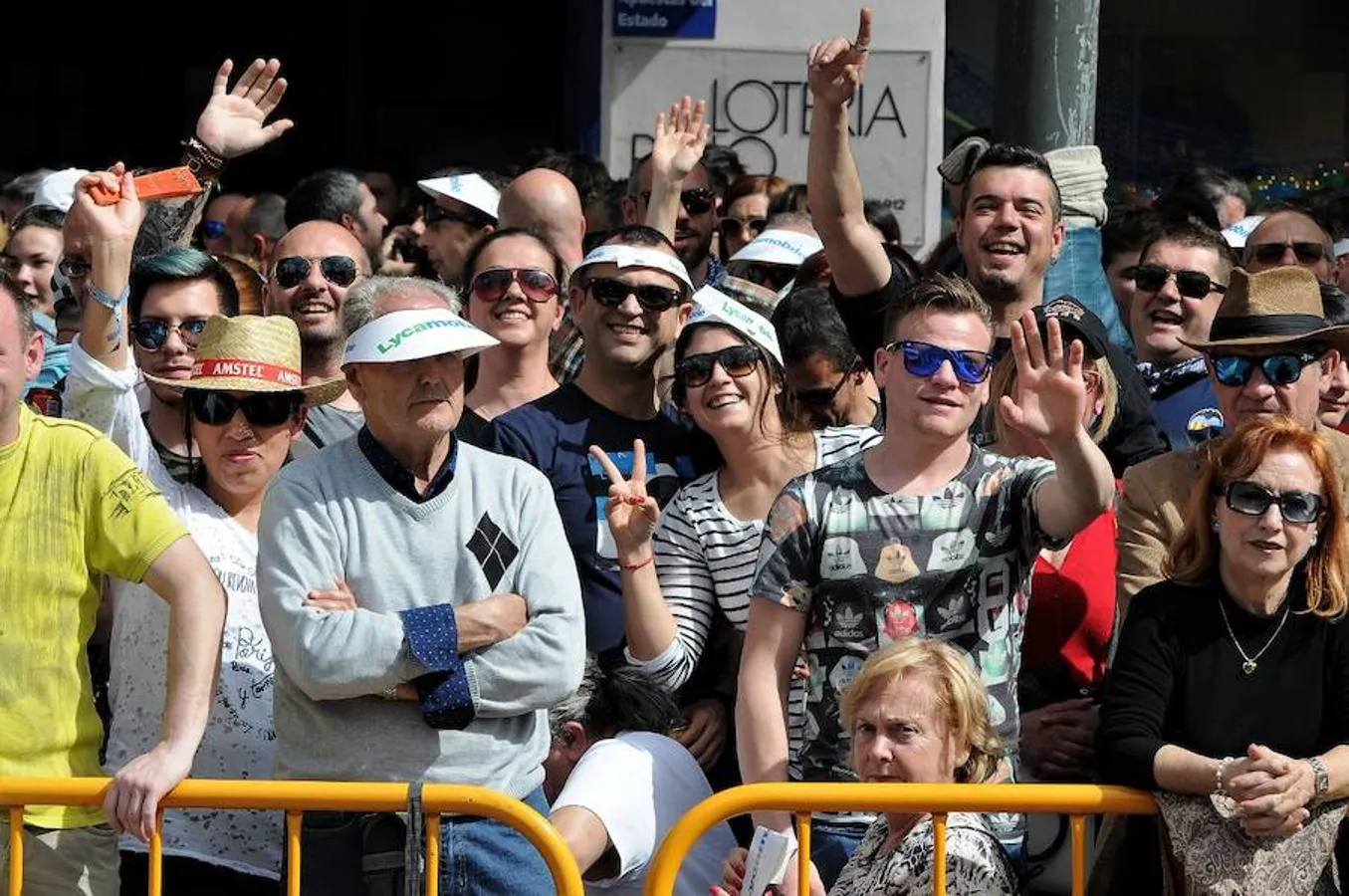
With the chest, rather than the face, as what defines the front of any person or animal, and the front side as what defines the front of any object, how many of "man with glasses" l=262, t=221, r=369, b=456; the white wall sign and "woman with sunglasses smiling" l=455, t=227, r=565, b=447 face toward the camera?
3

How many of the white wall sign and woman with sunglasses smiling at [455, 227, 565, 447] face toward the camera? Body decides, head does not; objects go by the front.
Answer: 2

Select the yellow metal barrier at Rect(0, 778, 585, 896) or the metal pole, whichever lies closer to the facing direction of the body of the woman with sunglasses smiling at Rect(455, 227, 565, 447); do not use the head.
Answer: the yellow metal barrier

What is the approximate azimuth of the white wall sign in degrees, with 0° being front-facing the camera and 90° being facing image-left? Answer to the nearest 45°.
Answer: approximately 0°

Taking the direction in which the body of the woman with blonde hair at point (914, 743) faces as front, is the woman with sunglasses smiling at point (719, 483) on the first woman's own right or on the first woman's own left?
on the first woman's own right

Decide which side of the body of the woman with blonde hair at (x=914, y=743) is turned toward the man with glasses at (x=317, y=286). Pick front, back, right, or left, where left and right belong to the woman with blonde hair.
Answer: right

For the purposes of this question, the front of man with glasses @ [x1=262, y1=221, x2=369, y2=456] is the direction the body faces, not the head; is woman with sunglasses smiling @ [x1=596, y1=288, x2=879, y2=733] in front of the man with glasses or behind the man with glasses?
in front

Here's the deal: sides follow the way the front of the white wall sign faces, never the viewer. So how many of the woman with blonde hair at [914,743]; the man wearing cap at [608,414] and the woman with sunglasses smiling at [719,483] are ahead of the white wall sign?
3

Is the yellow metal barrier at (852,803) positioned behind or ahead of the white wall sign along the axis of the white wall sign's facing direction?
ahead
